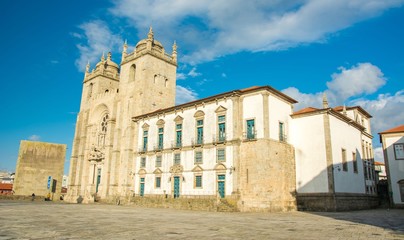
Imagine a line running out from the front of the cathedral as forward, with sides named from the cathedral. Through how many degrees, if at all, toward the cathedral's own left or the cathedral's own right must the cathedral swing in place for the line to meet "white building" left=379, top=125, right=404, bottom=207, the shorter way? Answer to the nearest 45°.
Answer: approximately 135° to the cathedral's own left

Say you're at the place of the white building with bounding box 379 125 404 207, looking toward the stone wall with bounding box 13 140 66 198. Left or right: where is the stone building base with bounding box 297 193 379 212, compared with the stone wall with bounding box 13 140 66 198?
left

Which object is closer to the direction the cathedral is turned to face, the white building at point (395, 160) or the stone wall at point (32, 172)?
the stone wall

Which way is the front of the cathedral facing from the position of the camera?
facing the viewer and to the left of the viewer
